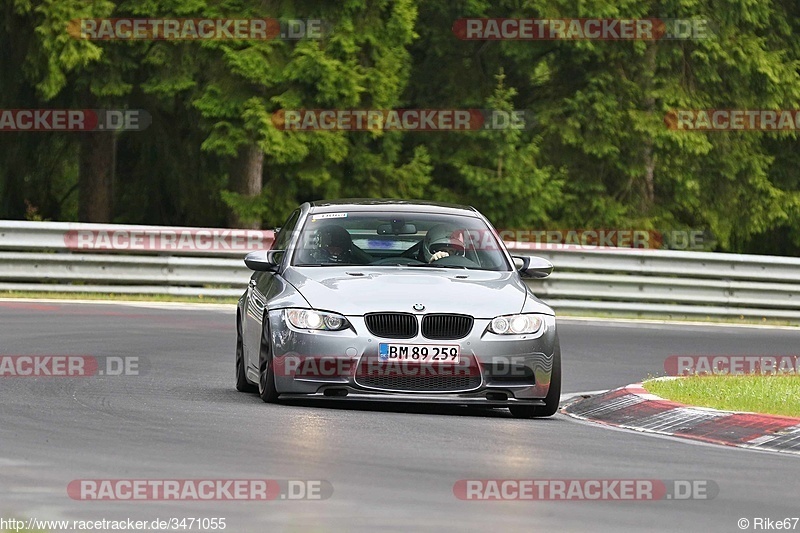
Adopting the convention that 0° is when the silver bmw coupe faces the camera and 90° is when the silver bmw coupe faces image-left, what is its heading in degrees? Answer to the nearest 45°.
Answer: approximately 0°

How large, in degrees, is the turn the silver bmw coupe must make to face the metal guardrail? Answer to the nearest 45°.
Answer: approximately 180°
